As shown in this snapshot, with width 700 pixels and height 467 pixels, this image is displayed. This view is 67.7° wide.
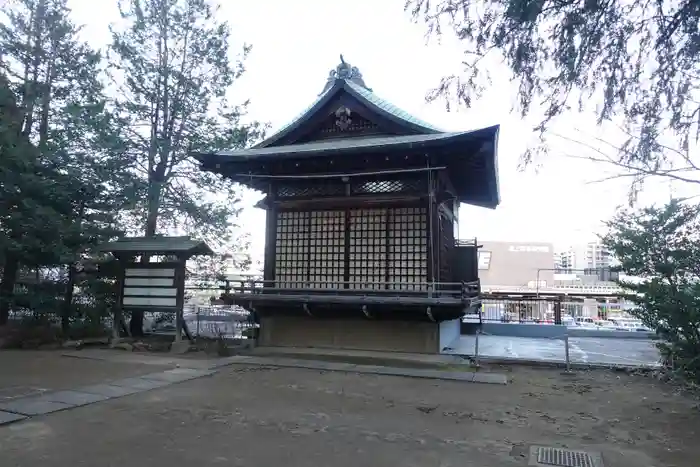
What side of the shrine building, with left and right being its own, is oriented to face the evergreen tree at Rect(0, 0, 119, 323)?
right

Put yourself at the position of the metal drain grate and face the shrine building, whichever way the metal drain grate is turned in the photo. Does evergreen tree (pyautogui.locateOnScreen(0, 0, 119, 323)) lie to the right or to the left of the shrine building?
left

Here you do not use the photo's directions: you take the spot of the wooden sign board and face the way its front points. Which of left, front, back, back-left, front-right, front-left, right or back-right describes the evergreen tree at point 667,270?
front-left

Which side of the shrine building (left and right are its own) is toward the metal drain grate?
front

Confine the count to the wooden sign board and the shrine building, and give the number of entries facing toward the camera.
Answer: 2

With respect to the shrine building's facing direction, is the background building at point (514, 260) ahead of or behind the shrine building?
behind

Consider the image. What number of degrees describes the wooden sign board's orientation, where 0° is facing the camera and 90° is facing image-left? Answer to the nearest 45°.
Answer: approximately 0°

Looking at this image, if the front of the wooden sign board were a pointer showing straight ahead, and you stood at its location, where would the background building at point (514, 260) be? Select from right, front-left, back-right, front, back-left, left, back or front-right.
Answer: back-left

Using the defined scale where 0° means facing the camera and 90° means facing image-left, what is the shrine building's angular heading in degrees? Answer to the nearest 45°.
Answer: approximately 0°

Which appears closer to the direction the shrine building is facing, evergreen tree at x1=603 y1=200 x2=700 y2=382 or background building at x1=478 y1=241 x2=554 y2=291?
the evergreen tree
